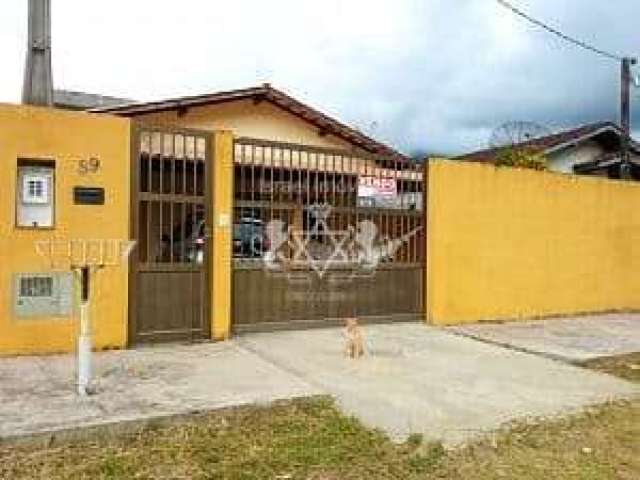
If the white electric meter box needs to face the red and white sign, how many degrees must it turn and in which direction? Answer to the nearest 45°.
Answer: approximately 90° to its left

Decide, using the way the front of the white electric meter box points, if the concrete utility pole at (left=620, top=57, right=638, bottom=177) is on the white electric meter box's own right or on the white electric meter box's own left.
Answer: on the white electric meter box's own left

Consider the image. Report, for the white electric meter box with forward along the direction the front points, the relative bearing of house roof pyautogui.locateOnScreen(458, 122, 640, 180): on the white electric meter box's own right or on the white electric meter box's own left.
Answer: on the white electric meter box's own left

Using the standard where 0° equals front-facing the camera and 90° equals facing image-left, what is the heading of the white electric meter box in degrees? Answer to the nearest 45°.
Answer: approximately 0°

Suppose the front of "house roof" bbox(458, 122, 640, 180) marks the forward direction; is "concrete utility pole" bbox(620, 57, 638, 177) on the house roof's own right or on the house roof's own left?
on the house roof's own left

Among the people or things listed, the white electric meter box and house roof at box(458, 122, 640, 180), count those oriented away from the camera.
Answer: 0

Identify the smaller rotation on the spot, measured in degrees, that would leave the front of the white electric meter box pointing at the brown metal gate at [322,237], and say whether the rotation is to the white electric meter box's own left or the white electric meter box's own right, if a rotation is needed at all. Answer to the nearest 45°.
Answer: approximately 90° to the white electric meter box's own left

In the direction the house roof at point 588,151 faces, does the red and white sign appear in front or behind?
in front

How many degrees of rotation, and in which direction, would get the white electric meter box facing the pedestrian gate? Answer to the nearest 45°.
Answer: approximately 90° to its left
